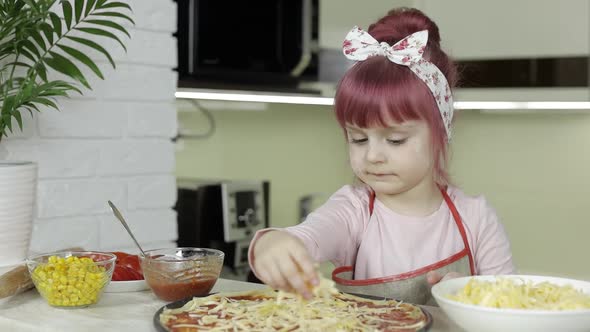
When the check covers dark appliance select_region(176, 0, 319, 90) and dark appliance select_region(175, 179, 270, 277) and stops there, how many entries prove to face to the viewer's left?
0

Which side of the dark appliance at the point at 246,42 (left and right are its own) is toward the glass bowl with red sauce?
front

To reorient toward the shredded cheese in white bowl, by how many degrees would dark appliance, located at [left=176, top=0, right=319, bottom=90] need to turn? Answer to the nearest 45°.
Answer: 0° — it already faces it

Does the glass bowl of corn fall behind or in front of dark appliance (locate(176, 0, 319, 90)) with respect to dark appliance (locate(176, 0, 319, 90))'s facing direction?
in front

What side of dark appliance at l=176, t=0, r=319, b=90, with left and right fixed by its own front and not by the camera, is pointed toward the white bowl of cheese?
front

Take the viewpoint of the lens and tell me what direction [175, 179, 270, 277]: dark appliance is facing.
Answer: facing the viewer and to the right of the viewer

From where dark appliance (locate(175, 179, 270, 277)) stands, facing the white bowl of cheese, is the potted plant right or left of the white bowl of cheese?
right

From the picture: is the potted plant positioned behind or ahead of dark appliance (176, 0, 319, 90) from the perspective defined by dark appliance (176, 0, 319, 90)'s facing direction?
ahead

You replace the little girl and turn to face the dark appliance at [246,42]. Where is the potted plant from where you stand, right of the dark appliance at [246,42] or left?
left

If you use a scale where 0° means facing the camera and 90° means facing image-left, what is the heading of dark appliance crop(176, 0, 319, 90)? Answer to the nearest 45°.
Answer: approximately 0°
